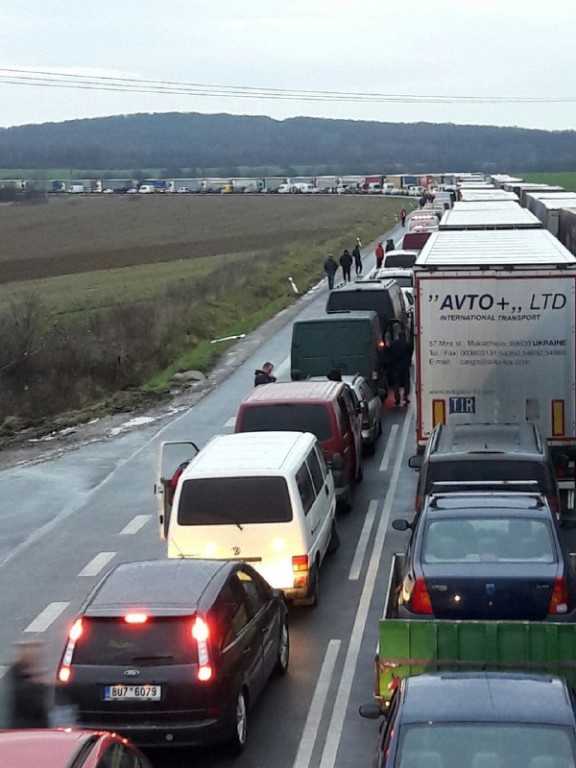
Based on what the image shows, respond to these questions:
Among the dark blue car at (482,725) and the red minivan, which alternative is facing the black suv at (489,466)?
the dark blue car

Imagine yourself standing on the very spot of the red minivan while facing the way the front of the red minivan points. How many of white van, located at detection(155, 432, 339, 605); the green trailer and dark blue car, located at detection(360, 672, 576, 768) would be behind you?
3

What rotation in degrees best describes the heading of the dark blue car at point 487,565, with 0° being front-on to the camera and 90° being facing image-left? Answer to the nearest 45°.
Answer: approximately 180°

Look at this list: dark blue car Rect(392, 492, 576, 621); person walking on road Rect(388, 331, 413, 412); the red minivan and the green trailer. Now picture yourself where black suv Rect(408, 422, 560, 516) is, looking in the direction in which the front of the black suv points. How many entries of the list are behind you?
2

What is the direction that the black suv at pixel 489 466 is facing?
away from the camera

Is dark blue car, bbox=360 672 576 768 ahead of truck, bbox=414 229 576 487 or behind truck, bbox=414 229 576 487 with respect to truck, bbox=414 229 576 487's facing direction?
behind

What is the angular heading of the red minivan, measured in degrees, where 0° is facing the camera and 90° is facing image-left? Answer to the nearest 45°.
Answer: approximately 180°

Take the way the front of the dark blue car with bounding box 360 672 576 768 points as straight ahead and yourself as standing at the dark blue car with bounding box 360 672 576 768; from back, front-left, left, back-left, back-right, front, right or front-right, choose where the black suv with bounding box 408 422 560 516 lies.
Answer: front

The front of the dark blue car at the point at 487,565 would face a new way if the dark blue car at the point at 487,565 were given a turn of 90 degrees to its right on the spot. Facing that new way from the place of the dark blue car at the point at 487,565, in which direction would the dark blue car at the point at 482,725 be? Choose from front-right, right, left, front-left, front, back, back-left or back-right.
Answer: right

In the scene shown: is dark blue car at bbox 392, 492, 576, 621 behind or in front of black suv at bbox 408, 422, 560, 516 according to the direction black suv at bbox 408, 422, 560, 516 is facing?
behind

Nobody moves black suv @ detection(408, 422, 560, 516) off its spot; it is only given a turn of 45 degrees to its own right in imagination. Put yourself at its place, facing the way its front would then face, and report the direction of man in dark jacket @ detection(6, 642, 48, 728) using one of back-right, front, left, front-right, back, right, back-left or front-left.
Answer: back
